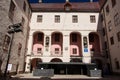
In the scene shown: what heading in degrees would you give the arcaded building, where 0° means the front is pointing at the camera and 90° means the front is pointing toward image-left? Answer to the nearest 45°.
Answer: approximately 0°
